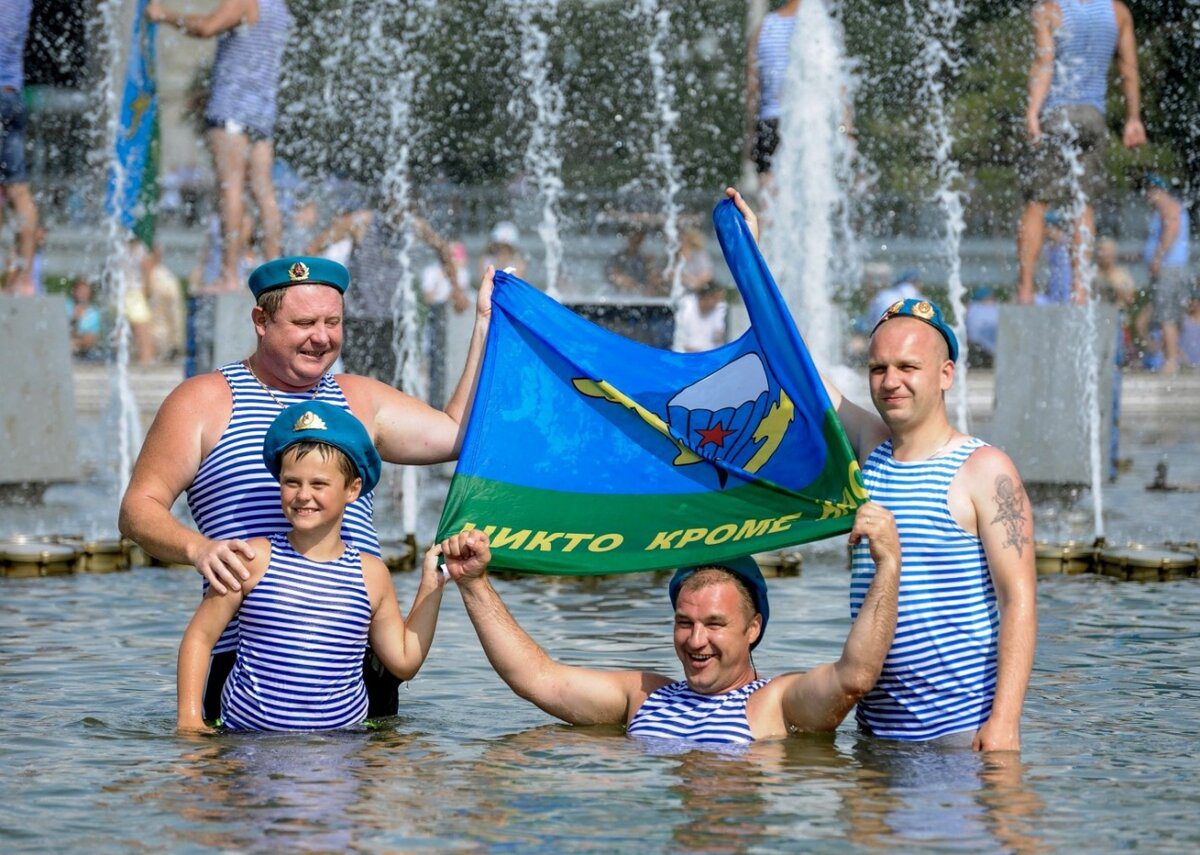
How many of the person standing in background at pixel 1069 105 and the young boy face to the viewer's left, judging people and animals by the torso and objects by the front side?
0
